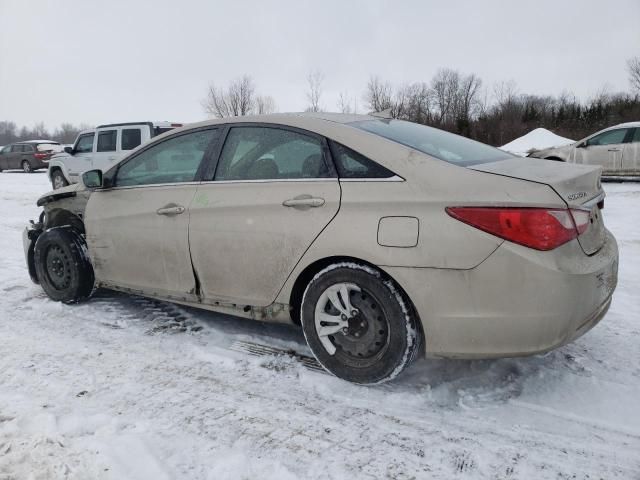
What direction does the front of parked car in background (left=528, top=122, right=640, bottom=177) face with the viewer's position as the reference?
facing to the left of the viewer

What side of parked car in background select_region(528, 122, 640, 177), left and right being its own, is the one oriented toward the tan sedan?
left

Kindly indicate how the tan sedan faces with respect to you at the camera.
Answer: facing away from the viewer and to the left of the viewer

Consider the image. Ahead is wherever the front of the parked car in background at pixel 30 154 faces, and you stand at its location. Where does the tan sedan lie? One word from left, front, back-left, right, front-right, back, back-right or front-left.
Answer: back-left

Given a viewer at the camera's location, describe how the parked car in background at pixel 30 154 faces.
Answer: facing away from the viewer and to the left of the viewer

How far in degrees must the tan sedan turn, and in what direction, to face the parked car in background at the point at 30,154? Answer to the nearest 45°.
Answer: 0° — it already faces it
